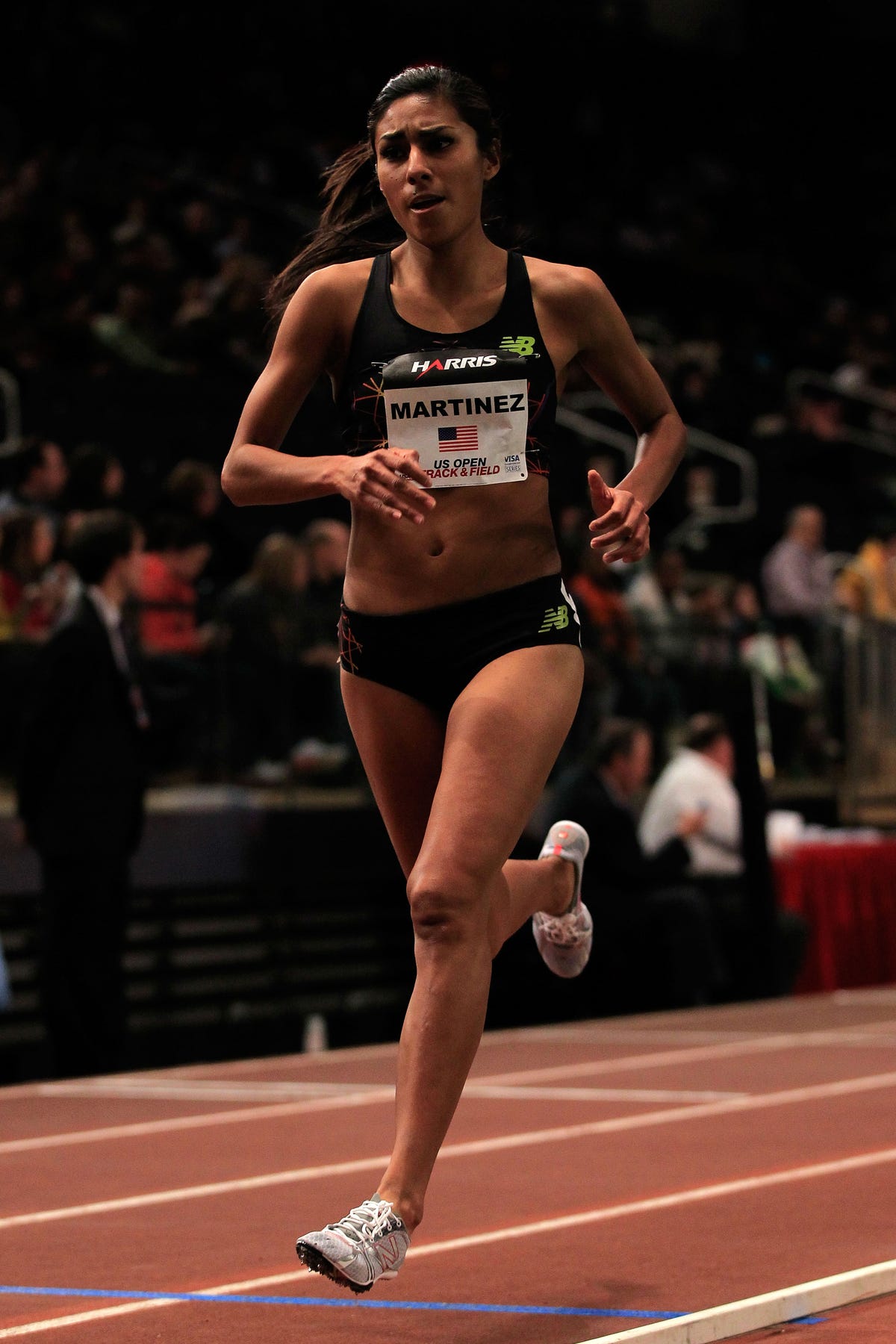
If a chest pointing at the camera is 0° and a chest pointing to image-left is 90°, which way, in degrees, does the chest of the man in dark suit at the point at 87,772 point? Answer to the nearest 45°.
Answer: approximately 270°

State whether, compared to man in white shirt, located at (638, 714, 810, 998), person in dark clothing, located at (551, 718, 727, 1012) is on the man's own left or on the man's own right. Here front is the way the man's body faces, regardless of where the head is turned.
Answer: on the man's own right

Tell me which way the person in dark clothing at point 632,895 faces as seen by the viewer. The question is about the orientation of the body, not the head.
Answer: to the viewer's right

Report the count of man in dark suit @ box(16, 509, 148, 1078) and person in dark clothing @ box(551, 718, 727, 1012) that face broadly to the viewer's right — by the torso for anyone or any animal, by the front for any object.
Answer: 2
